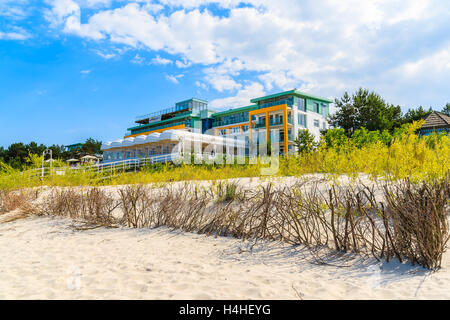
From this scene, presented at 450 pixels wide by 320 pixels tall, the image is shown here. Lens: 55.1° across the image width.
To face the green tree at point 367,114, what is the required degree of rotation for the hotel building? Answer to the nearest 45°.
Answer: approximately 90° to its left

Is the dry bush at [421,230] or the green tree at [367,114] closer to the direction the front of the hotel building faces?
the dry bush

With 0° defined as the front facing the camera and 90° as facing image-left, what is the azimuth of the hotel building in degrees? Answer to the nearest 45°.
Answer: approximately 45°

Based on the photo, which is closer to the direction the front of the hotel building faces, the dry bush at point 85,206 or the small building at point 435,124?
the dry bush

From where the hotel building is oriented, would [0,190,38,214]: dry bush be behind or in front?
in front

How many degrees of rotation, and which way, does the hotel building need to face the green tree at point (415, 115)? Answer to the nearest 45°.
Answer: approximately 90° to its left

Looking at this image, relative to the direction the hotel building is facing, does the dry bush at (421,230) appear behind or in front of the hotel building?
in front

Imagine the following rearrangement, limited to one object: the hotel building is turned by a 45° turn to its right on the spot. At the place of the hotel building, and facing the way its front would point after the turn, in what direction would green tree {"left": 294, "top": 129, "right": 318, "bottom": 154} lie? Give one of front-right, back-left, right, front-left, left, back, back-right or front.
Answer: left

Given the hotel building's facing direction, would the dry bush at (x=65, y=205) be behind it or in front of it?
in front

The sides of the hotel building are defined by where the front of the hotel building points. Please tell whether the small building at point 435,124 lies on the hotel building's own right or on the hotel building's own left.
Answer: on the hotel building's own left
